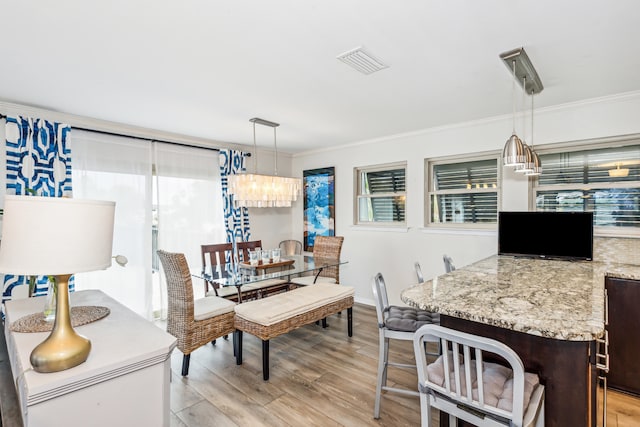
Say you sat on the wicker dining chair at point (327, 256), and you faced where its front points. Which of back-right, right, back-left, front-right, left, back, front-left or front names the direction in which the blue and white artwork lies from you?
back-right

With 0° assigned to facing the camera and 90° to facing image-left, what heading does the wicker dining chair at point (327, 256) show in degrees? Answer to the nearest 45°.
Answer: approximately 45°

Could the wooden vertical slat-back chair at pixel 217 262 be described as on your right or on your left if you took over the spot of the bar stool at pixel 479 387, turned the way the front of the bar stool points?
on your left

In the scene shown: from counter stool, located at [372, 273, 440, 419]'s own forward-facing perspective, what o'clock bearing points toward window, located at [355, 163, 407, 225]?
The window is roughly at 9 o'clock from the counter stool.

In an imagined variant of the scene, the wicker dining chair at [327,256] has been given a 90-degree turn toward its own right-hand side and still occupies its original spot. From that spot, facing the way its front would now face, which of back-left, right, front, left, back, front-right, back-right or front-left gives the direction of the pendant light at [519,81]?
back

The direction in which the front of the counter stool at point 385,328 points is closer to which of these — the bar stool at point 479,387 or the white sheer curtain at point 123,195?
the bar stool

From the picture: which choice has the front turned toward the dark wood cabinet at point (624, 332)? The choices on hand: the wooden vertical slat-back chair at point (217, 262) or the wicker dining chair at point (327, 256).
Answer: the wooden vertical slat-back chair

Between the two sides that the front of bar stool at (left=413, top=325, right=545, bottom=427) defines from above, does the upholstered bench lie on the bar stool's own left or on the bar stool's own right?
on the bar stool's own left

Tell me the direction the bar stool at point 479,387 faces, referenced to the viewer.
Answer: facing away from the viewer and to the right of the viewer

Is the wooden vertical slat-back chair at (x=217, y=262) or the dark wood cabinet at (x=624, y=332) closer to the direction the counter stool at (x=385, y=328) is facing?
the dark wood cabinet

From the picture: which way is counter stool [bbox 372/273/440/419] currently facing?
to the viewer's right

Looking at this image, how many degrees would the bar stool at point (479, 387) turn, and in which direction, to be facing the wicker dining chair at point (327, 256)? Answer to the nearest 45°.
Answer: approximately 90° to its left

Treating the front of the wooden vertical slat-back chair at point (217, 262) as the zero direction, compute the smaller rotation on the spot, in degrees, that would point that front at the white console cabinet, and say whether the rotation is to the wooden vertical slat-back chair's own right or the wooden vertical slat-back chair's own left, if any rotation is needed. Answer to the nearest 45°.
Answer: approximately 45° to the wooden vertical slat-back chair's own right

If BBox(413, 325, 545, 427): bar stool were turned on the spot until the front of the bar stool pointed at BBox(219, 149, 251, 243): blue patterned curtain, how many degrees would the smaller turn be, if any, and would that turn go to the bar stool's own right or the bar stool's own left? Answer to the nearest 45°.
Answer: approximately 90° to the bar stool's own left
